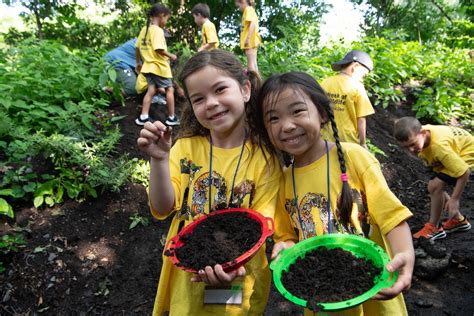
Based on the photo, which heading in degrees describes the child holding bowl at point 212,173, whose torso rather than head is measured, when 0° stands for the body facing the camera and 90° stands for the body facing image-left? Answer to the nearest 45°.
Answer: approximately 0°

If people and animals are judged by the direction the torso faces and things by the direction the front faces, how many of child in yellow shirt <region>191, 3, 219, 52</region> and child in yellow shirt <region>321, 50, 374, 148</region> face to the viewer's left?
1

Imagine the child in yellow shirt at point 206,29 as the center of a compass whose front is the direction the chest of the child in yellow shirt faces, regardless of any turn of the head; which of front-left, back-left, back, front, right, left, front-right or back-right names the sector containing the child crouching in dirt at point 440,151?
back-left
